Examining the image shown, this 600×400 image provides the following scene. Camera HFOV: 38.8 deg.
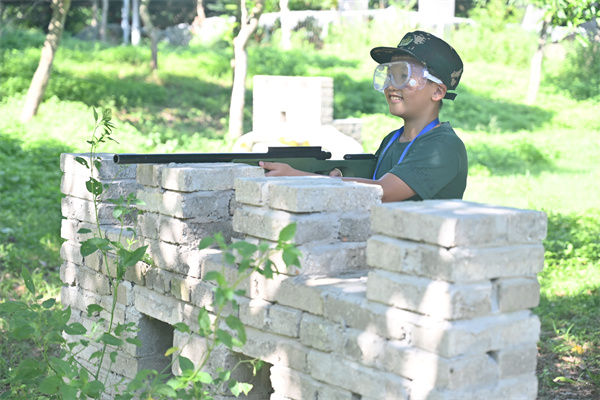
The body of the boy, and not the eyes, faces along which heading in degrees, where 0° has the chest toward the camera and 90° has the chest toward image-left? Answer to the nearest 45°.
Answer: approximately 45°

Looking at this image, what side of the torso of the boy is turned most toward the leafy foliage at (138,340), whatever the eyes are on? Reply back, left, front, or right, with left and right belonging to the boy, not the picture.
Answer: front
